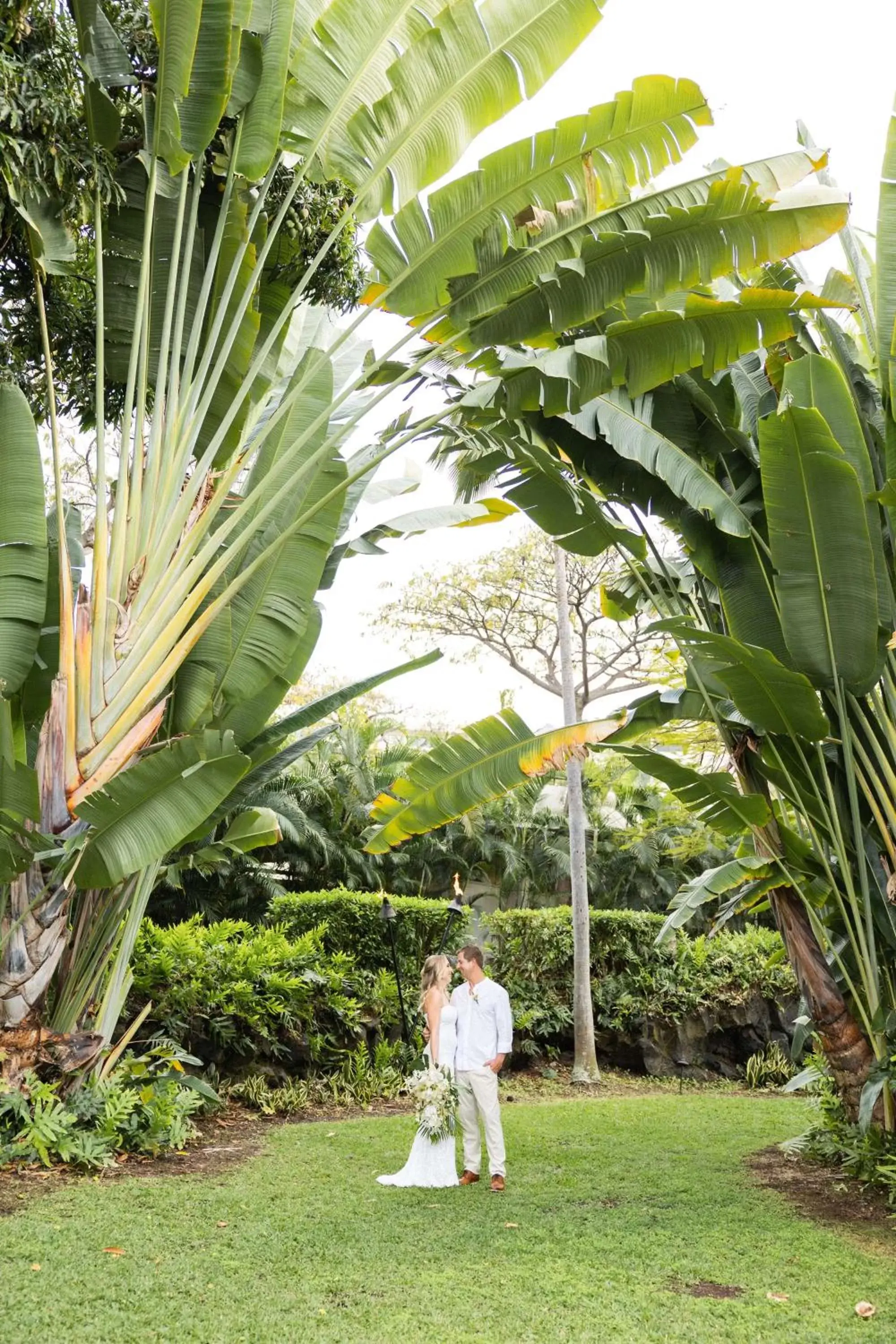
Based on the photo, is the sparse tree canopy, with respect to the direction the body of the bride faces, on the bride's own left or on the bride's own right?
on the bride's own left

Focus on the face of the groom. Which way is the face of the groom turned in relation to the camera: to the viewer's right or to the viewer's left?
to the viewer's left

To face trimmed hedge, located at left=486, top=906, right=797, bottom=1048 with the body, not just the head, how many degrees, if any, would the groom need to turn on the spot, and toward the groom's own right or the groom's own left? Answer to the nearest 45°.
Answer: approximately 135° to the groom's own right

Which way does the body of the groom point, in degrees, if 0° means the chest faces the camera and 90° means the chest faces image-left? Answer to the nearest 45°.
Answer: approximately 45°

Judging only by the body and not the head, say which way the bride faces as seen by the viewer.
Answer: to the viewer's right

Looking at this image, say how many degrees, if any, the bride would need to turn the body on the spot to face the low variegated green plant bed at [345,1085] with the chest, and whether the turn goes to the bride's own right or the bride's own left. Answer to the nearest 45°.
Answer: approximately 90° to the bride's own left

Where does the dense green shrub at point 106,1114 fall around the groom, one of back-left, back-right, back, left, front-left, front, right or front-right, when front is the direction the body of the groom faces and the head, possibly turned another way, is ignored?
front-right

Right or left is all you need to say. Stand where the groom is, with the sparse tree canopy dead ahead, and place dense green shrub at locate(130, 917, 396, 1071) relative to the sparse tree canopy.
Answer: left

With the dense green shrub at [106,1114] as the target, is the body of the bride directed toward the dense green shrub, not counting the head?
no

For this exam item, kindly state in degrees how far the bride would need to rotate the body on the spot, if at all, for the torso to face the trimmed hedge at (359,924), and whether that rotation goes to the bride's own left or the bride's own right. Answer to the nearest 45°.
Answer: approximately 90° to the bride's own left

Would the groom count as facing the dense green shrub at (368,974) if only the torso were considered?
no

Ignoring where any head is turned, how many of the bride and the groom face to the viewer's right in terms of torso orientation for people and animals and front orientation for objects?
1

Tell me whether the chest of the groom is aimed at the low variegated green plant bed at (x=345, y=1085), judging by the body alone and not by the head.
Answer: no

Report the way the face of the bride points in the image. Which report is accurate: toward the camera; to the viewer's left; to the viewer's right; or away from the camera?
to the viewer's right
